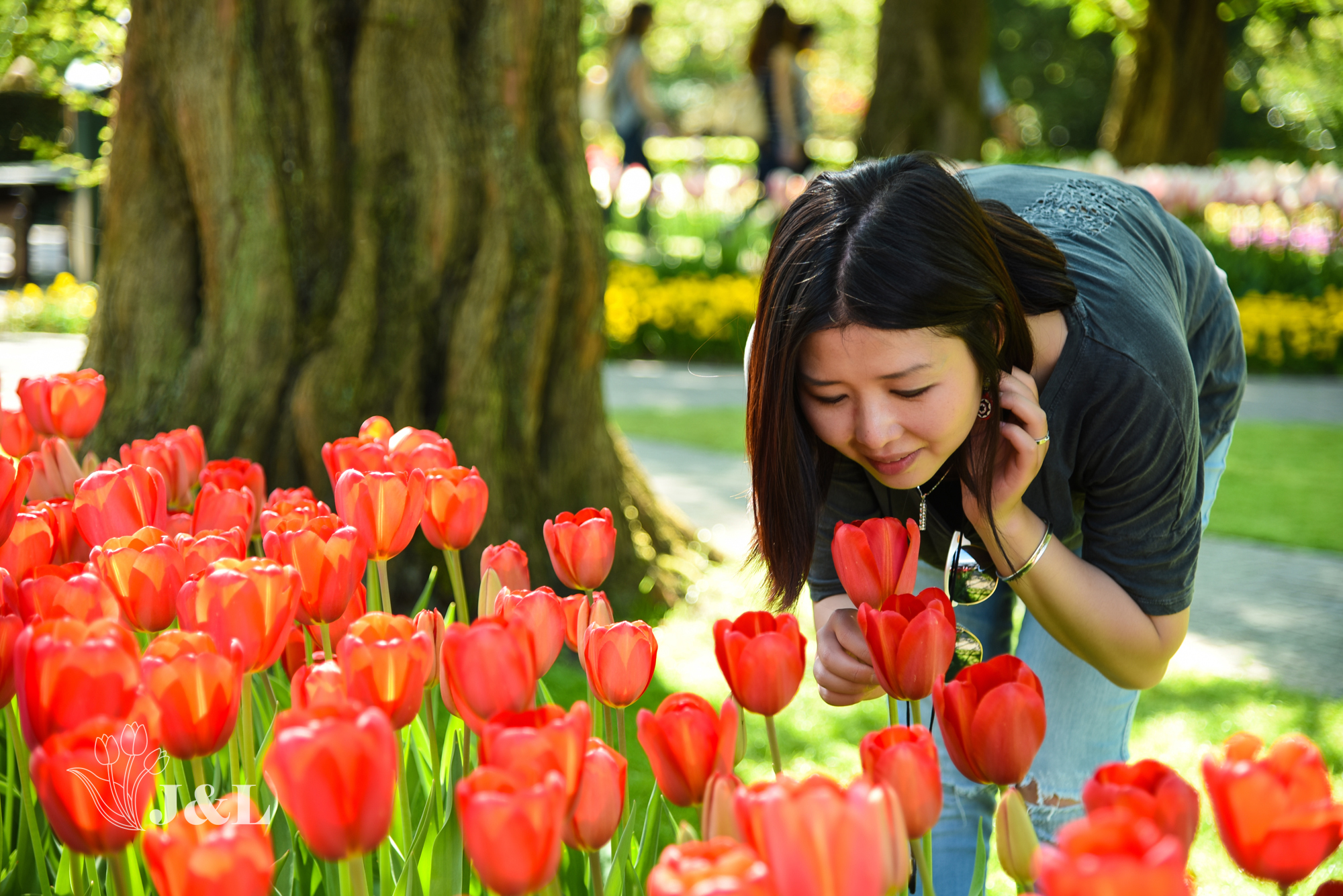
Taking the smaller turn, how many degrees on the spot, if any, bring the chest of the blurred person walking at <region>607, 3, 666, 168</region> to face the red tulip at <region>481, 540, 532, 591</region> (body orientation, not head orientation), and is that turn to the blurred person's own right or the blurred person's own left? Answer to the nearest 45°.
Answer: approximately 90° to the blurred person's own right

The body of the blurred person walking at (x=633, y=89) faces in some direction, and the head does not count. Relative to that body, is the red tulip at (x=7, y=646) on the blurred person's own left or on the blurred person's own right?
on the blurred person's own right

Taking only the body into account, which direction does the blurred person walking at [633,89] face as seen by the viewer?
to the viewer's right

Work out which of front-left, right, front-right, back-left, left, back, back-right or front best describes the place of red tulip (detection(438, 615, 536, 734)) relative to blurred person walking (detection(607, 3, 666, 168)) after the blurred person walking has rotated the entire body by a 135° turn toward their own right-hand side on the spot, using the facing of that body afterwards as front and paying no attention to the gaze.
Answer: front-left

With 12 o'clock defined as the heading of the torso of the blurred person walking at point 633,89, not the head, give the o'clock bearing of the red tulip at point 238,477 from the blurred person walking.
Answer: The red tulip is roughly at 3 o'clock from the blurred person walking.

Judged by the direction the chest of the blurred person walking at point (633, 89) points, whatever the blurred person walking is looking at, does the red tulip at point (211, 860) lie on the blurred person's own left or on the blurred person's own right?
on the blurred person's own right

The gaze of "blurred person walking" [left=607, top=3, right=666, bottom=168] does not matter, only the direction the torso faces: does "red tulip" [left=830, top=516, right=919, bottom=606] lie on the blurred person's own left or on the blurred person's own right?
on the blurred person's own right

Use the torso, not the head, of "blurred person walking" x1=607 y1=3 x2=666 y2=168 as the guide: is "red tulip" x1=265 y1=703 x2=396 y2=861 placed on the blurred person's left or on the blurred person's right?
on the blurred person's right
